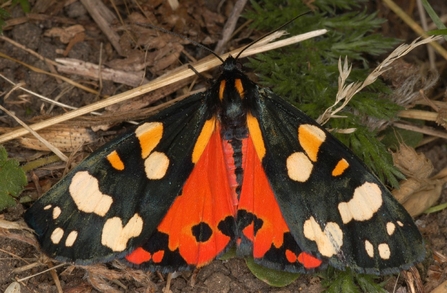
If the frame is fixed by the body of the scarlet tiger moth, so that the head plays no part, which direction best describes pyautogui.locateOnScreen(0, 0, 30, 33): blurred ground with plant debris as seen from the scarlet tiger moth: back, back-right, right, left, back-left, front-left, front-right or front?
front-left

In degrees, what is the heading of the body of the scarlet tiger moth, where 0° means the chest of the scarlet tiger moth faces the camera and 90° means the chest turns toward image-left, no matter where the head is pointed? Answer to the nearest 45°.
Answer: approximately 180°

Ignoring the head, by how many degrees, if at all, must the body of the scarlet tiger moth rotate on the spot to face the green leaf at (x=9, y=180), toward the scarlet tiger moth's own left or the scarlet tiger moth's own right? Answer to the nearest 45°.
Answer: approximately 90° to the scarlet tiger moth's own left

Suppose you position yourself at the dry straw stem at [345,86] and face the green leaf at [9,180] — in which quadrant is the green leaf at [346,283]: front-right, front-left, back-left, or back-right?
front-left

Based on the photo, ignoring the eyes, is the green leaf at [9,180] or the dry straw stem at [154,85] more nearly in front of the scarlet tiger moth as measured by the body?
the dry straw stem
